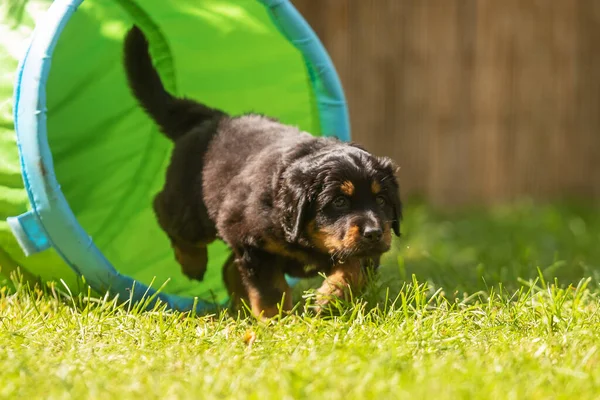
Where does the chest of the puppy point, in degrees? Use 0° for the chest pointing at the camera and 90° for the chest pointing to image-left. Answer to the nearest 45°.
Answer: approximately 315°
